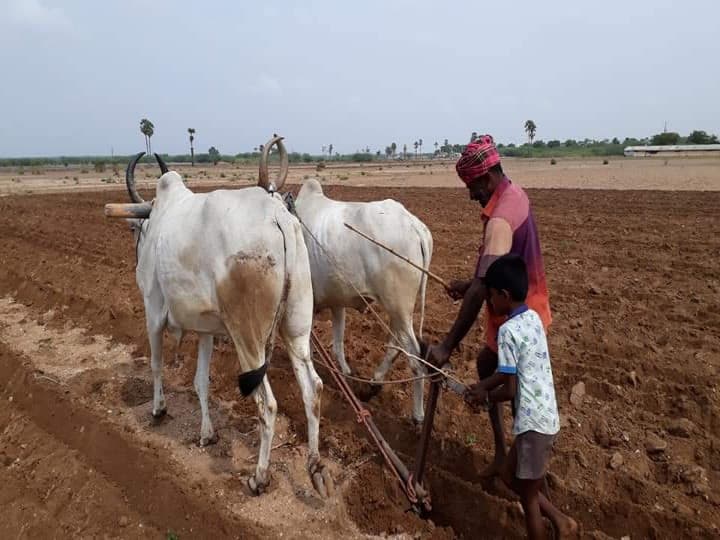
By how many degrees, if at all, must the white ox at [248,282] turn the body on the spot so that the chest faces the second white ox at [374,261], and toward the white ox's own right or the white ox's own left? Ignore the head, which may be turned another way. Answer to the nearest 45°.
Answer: approximately 90° to the white ox's own right

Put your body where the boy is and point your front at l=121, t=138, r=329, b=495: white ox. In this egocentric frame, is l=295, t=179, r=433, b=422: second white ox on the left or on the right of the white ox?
right

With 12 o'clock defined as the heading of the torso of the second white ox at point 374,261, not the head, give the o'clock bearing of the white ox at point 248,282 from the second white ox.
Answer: The white ox is roughly at 9 o'clock from the second white ox.

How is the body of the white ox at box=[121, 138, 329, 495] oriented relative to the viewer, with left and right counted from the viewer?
facing away from the viewer and to the left of the viewer

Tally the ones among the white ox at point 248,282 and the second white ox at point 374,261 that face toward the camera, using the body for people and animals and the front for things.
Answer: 0

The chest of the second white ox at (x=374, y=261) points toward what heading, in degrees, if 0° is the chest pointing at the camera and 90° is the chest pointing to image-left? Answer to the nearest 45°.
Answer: approximately 135°

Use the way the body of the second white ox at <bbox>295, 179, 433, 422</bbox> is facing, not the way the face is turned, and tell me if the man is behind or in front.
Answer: behind

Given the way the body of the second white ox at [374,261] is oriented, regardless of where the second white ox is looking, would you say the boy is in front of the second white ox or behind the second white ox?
behind

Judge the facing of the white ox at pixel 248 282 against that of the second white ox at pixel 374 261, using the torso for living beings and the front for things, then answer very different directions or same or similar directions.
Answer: same or similar directions

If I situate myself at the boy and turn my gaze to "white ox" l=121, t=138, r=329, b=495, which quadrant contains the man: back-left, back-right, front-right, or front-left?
front-right

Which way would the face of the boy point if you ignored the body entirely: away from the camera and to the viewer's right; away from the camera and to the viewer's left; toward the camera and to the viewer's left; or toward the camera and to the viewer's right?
away from the camera and to the viewer's left

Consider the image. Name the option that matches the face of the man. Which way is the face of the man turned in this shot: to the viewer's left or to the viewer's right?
to the viewer's left

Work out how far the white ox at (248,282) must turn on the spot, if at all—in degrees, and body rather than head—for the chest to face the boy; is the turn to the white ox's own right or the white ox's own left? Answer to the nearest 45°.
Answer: approximately 180°
